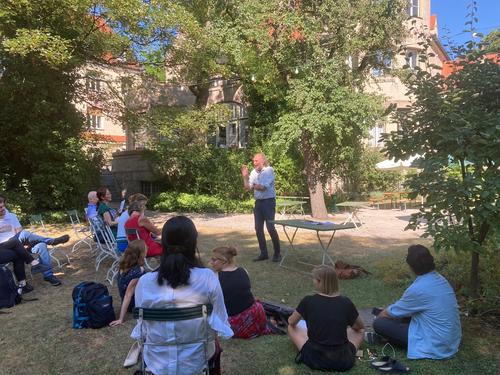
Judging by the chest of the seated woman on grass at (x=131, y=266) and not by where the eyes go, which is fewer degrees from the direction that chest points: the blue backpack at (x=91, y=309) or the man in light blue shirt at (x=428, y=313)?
the man in light blue shirt

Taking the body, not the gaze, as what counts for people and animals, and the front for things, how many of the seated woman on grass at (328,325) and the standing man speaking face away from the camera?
1

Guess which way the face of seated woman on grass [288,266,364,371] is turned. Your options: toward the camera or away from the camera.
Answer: away from the camera

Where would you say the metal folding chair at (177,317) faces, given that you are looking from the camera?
facing away from the viewer

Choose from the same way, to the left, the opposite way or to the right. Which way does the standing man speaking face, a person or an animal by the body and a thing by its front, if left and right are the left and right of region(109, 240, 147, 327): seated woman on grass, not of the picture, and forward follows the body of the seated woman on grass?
the opposite way

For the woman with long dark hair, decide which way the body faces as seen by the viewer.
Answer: away from the camera

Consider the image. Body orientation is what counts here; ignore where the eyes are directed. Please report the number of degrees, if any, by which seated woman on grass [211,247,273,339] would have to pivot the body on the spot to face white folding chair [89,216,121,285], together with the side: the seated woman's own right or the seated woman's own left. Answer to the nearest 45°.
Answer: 0° — they already face it

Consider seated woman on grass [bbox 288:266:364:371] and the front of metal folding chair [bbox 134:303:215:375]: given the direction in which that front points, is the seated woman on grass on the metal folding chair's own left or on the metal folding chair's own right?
on the metal folding chair's own right

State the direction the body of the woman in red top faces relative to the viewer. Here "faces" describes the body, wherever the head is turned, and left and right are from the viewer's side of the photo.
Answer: facing away from the viewer and to the right of the viewer

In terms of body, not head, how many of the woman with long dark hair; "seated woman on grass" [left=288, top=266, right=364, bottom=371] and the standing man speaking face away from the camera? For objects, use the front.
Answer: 2

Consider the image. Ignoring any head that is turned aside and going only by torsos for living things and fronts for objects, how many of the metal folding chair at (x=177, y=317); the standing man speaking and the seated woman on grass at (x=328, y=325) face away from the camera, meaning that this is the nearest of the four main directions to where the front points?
2

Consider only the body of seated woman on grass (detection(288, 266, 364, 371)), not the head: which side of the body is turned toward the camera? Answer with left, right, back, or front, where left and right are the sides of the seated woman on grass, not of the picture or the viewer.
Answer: back

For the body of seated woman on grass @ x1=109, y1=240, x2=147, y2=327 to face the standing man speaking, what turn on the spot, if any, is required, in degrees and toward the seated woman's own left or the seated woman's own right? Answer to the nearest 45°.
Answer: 0° — they already face them

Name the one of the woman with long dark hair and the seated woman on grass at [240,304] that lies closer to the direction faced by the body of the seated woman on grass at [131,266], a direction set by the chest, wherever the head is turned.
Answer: the seated woman on grass

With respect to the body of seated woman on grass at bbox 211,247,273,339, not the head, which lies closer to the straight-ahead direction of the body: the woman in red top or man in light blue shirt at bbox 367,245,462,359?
the woman in red top
